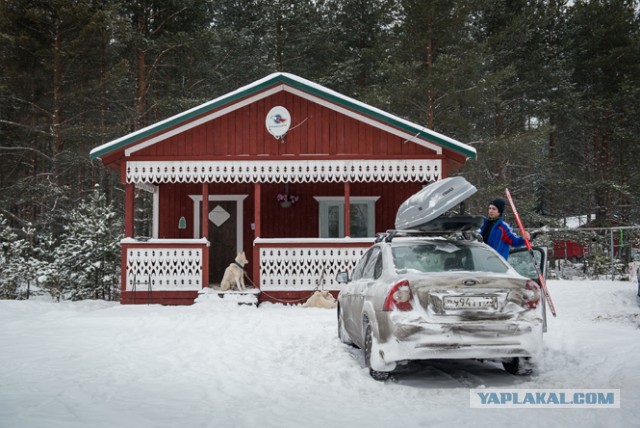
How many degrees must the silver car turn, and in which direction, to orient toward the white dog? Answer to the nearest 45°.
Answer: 0° — it already faces it

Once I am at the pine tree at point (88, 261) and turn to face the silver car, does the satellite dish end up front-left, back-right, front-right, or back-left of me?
front-left

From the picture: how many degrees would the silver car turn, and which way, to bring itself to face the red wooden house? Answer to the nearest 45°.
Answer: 0° — it already faces it

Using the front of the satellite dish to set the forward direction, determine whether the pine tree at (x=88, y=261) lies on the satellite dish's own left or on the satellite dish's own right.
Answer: on the satellite dish's own right

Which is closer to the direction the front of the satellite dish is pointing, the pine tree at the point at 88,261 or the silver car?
the silver car

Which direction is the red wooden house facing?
toward the camera

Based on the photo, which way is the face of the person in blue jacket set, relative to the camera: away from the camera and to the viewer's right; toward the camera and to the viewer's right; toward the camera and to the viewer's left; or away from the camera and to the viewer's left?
toward the camera and to the viewer's left

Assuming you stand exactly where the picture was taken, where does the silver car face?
facing away from the viewer and to the left of the viewer

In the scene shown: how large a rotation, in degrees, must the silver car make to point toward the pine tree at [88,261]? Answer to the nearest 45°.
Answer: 0° — it already faces it

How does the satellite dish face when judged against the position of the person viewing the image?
facing the viewer

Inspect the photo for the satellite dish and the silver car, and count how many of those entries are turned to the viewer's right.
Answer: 0

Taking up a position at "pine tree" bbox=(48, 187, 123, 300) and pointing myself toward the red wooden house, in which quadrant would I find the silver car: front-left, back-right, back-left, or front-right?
front-right
